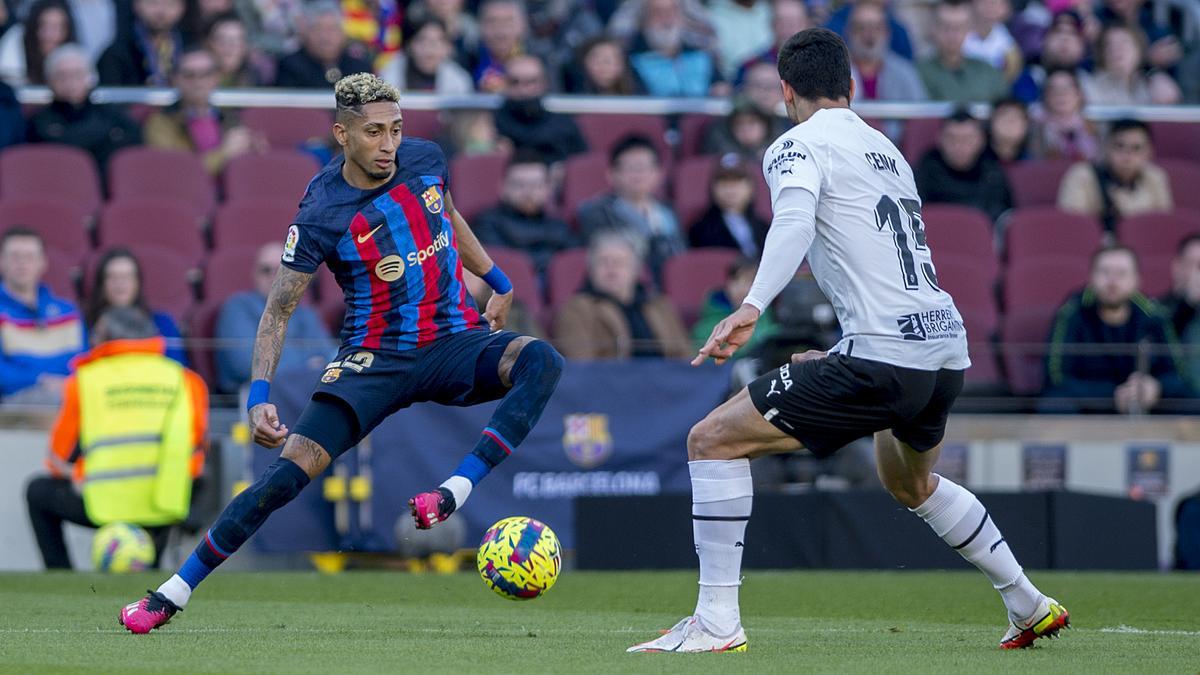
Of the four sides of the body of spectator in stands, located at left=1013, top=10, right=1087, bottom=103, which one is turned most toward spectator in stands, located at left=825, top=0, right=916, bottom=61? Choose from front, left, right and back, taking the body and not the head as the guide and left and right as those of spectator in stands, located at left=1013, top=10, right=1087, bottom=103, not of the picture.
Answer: right

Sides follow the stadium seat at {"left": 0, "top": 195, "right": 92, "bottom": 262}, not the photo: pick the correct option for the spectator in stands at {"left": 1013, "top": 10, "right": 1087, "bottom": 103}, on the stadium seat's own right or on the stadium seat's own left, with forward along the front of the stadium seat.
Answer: on the stadium seat's own left

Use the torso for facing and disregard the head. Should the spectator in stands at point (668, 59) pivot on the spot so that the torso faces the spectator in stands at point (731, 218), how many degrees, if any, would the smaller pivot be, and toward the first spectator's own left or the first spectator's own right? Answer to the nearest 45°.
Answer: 0° — they already face them

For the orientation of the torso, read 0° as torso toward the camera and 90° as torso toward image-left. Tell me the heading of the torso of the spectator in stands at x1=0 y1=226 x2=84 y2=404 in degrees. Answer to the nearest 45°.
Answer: approximately 0°
